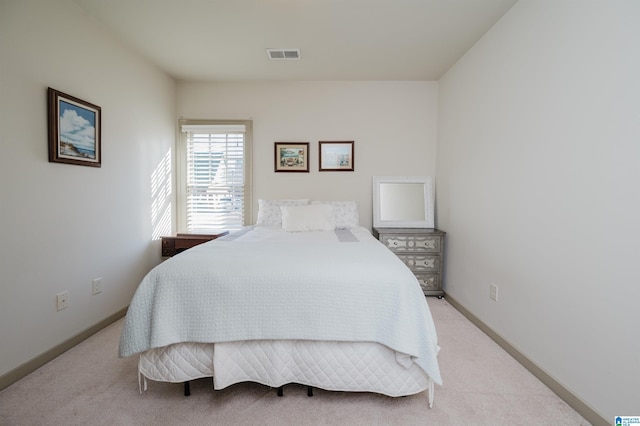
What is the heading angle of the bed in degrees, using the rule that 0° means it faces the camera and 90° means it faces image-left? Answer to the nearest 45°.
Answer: approximately 0°

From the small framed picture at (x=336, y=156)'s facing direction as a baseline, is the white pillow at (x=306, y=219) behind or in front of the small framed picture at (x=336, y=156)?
in front

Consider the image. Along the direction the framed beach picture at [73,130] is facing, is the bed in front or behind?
in front

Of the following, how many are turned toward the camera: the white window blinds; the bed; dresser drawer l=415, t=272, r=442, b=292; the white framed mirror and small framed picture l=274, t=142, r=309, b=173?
5

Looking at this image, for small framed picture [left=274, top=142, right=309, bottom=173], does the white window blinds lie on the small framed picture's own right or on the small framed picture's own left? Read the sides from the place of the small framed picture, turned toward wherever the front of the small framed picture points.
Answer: on the small framed picture's own right

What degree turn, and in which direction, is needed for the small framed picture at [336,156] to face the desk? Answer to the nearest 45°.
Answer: approximately 90° to its right

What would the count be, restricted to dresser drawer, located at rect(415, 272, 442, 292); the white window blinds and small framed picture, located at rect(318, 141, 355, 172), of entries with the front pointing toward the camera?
3

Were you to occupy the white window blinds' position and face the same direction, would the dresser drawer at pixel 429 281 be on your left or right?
on your left

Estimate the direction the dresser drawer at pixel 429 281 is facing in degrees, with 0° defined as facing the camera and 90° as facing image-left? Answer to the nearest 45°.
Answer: approximately 0°

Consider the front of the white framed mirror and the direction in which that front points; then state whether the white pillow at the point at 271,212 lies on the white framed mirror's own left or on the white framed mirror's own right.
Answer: on the white framed mirror's own right

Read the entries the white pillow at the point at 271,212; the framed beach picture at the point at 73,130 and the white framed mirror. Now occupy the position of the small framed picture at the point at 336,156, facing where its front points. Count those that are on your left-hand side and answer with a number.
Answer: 1

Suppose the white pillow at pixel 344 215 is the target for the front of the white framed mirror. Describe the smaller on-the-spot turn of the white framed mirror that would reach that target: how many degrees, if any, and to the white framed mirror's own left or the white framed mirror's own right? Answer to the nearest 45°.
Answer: approximately 45° to the white framed mirror's own right

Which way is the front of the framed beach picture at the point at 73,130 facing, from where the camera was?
facing the viewer and to the right of the viewer

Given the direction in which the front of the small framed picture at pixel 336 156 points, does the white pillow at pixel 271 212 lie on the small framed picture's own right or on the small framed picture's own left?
on the small framed picture's own right

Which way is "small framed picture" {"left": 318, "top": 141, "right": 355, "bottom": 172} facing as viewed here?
toward the camera
